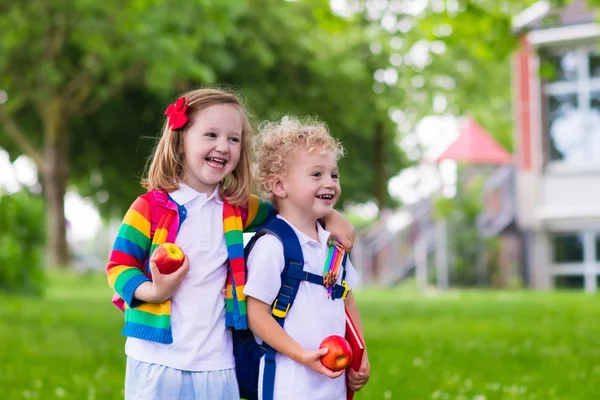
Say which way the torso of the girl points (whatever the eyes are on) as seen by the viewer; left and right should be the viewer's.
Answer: facing the viewer and to the right of the viewer

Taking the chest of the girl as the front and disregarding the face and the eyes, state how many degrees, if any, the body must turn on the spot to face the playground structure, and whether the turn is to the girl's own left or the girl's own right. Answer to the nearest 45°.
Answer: approximately 135° to the girl's own left

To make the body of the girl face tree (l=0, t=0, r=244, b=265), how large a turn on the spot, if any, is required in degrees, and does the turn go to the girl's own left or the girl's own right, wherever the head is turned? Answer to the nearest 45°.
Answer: approximately 135° to the girl's own left

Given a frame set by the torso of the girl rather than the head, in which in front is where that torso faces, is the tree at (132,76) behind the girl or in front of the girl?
behind

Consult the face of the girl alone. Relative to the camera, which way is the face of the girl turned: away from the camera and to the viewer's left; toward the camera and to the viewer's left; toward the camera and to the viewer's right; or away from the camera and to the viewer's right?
toward the camera and to the viewer's right

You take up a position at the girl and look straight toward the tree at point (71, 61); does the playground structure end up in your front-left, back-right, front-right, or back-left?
front-right
